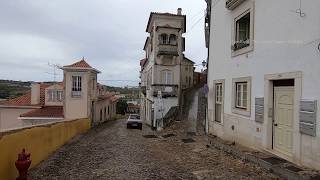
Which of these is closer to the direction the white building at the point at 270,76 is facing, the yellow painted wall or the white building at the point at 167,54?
the yellow painted wall

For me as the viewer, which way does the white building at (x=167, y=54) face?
facing the viewer

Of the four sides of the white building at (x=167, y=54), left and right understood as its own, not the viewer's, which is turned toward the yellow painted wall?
front

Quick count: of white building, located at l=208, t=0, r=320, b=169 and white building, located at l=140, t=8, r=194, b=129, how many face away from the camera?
0

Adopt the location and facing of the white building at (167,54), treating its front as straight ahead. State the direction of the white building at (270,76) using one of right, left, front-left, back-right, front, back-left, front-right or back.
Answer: front

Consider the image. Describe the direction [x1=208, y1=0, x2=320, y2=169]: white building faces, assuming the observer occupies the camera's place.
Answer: facing the viewer and to the left of the viewer

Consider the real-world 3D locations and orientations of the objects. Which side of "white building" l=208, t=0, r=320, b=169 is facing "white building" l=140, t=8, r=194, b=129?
right

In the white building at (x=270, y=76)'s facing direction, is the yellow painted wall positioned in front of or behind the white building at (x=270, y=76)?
in front
